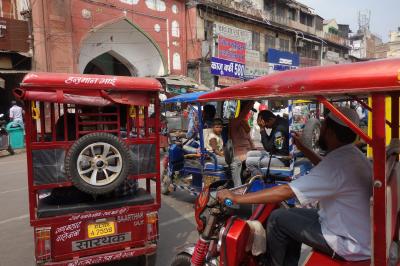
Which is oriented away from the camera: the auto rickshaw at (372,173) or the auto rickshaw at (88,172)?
the auto rickshaw at (88,172)

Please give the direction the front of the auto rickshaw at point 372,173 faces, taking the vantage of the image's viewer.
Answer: facing to the left of the viewer

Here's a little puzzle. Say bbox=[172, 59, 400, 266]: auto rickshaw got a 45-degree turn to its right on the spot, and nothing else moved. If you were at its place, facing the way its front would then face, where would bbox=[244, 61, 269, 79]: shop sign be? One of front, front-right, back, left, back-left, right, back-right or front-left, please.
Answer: front-right

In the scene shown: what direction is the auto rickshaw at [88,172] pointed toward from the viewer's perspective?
away from the camera

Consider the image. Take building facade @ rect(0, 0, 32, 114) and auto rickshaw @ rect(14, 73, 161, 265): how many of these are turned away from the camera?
1

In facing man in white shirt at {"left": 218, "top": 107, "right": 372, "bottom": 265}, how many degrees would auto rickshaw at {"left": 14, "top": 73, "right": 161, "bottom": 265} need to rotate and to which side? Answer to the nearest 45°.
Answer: approximately 135° to its right

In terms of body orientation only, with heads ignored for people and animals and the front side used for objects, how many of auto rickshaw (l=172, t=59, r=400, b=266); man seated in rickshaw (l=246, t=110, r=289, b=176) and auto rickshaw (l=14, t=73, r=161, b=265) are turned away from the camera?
1

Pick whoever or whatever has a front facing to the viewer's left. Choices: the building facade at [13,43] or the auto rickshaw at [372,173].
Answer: the auto rickshaw

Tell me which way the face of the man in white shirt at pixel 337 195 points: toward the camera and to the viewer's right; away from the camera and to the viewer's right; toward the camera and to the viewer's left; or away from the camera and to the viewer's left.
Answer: away from the camera and to the viewer's left

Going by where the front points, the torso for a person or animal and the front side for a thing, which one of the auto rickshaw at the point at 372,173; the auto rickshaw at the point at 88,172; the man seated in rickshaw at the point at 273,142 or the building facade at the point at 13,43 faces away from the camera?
the auto rickshaw at the point at 88,172
